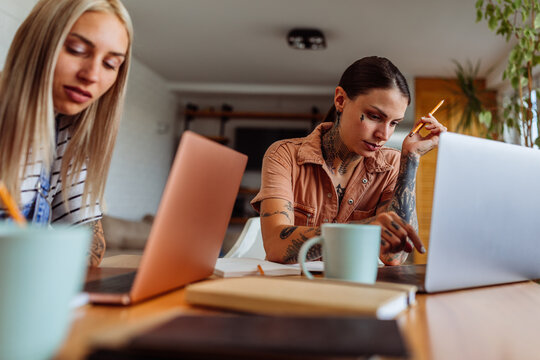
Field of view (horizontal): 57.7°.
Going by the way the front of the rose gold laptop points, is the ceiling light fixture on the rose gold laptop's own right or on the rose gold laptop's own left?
on the rose gold laptop's own right

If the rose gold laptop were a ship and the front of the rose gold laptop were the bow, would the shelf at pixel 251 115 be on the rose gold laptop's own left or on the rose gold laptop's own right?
on the rose gold laptop's own right

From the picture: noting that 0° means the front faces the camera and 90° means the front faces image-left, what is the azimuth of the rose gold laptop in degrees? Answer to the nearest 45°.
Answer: approximately 135°

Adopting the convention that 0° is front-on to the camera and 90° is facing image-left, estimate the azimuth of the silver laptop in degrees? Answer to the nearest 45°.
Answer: approximately 135°

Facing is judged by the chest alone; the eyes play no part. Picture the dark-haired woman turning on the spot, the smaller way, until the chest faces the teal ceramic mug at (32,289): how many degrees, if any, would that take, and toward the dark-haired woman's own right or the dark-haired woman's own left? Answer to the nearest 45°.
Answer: approximately 45° to the dark-haired woman's own right

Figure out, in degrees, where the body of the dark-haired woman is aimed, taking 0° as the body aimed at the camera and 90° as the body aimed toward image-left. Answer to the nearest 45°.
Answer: approximately 315°

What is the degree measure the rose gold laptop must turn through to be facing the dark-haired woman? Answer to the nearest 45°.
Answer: approximately 90° to its right

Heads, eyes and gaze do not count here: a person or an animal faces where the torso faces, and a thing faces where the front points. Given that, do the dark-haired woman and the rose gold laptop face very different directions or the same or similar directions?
very different directions
